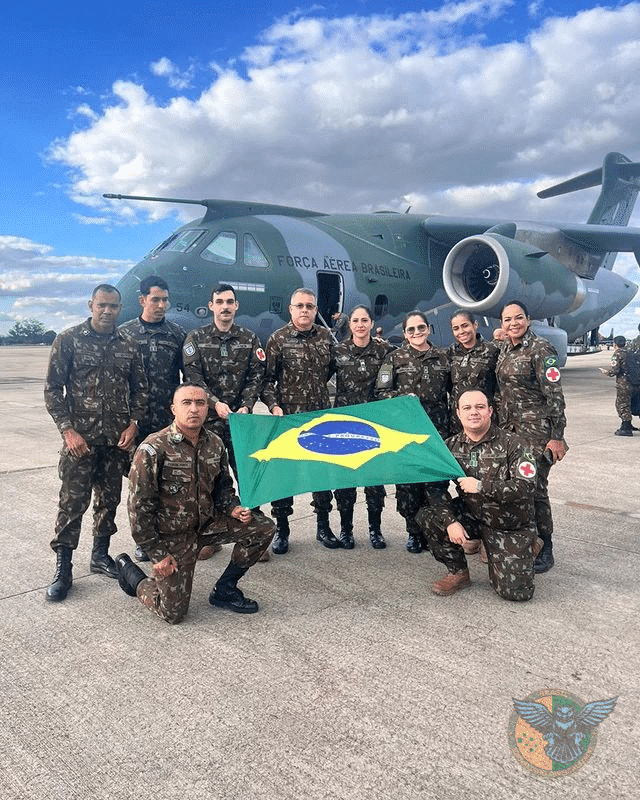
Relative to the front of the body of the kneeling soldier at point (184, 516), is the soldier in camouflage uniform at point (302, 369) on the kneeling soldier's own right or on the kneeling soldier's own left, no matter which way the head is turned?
on the kneeling soldier's own left

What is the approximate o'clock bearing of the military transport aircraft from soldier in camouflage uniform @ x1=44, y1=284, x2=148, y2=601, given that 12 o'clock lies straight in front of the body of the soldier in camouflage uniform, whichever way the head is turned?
The military transport aircraft is roughly at 7 o'clock from the soldier in camouflage uniform.

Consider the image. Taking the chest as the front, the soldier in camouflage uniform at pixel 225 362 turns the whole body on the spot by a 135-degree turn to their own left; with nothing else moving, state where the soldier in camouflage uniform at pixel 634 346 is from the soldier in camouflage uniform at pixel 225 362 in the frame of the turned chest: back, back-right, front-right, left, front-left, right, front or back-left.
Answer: front

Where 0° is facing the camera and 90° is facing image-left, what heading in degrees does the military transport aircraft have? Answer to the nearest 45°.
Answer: approximately 45°

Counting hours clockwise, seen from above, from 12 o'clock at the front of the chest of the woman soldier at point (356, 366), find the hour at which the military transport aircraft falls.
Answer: The military transport aircraft is roughly at 6 o'clock from the woman soldier.

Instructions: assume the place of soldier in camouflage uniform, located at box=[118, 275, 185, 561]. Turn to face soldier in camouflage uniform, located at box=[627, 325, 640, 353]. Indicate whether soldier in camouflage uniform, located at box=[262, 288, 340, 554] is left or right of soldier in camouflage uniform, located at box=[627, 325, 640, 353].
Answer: right

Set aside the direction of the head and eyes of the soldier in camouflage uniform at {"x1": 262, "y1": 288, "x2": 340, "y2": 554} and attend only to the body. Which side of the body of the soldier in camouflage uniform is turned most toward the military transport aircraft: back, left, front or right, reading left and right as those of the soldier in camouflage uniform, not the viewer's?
back

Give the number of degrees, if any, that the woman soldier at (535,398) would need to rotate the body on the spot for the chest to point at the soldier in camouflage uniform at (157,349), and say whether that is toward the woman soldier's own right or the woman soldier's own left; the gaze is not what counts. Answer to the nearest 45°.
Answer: approximately 45° to the woman soldier's own right
